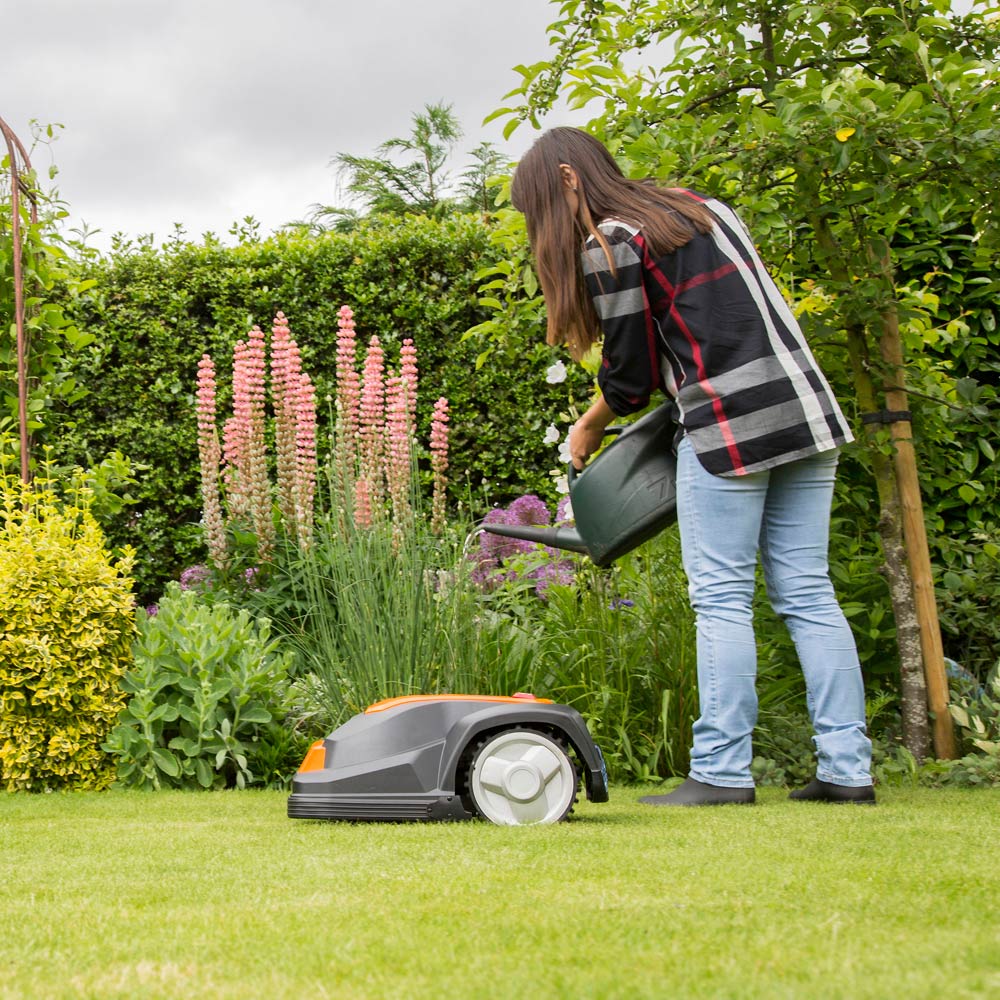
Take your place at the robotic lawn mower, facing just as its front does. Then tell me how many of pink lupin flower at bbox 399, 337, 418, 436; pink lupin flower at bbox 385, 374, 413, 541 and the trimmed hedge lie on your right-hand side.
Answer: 3

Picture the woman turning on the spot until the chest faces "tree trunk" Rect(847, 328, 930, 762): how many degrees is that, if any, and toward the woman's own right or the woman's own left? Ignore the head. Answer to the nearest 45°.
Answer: approximately 90° to the woman's own right

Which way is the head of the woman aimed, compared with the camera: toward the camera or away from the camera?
away from the camera

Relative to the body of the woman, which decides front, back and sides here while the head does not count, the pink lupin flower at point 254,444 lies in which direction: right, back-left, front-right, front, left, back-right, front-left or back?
front

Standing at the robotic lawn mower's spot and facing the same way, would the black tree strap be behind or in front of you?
behind

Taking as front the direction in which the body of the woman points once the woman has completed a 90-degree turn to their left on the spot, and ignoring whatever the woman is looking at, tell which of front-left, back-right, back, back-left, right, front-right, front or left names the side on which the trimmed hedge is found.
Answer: right

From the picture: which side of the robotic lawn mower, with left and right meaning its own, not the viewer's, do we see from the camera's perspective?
left

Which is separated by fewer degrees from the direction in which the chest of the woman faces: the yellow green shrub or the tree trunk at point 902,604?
the yellow green shrub

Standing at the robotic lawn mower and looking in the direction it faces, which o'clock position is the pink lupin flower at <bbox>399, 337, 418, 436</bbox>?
The pink lupin flower is roughly at 3 o'clock from the robotic lawn mower.

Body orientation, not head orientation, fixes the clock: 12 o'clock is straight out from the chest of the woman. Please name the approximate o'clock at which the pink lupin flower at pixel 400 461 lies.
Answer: The pink lupin flower is roughly at 12 o'clock from the woman.

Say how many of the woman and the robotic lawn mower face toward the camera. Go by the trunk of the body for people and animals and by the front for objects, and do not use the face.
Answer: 0

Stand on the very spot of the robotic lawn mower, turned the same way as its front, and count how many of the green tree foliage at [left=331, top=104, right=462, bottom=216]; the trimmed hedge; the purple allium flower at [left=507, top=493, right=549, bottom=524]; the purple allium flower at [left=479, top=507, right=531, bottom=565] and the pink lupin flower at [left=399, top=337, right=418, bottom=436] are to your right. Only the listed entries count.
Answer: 5

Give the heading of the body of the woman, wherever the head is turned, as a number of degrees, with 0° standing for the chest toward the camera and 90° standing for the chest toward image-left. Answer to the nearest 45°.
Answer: approximately 135°

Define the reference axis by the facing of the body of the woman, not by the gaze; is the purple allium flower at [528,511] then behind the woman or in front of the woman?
in front
